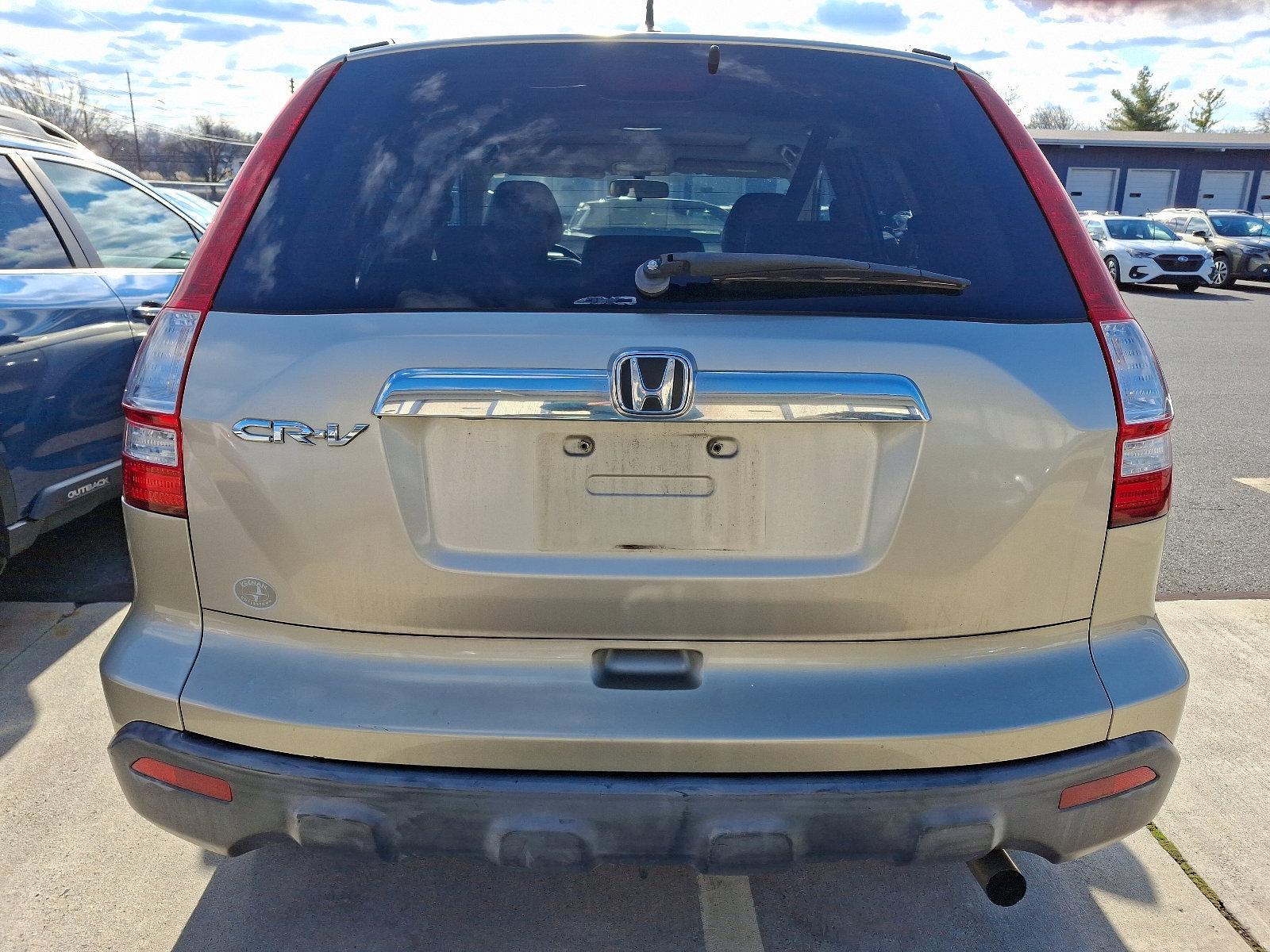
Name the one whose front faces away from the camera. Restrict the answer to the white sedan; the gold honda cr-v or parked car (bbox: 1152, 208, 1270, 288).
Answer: the gold honda cr-v

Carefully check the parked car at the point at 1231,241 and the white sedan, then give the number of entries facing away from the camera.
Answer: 0

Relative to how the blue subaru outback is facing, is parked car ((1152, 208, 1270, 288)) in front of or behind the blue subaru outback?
in front

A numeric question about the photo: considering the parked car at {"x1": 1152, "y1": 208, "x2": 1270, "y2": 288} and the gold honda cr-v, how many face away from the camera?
1

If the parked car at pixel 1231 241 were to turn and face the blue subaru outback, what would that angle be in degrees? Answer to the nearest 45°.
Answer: approximately 45° to its right

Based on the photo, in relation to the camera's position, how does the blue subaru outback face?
facing away from the viewer and to the right of the viewer

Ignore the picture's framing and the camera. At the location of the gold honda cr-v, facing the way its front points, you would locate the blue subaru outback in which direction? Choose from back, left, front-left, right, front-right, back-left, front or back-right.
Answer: front-left

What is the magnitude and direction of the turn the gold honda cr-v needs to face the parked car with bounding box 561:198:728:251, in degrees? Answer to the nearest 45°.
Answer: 0° — it already faces it

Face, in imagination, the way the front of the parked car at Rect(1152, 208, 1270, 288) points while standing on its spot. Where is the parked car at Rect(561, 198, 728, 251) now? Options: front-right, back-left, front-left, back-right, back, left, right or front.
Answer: front-right

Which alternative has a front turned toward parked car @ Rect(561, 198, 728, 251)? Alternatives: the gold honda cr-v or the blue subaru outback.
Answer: the gold honda cr-v

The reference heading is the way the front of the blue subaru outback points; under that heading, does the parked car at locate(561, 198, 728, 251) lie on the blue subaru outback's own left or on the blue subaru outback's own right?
on the blue subaru outback's own right

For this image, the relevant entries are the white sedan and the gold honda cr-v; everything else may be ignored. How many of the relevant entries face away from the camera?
1

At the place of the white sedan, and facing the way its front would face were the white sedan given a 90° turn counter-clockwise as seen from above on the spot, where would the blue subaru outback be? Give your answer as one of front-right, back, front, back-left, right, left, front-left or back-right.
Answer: back-right

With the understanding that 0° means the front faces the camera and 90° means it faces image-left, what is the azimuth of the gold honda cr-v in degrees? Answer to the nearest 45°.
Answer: approximately 180°

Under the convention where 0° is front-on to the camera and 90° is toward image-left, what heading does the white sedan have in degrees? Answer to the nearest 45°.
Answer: approximately 315°
